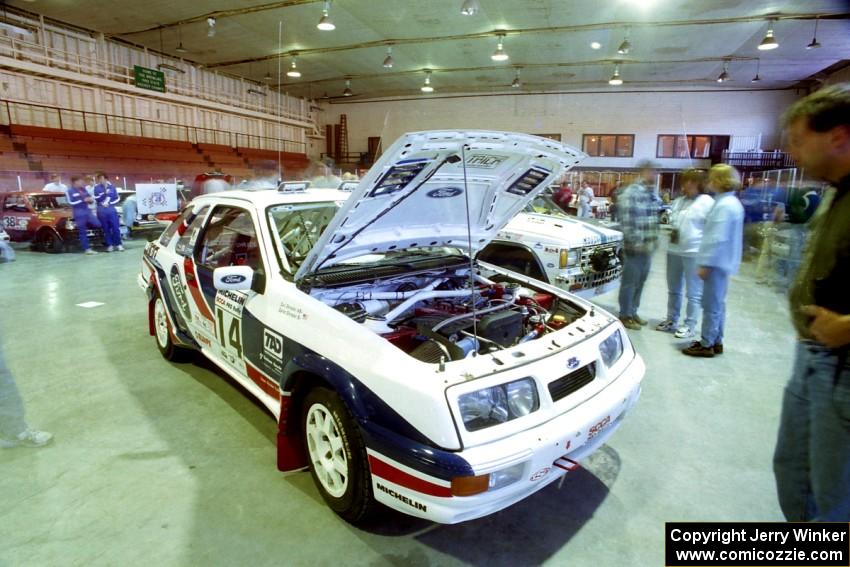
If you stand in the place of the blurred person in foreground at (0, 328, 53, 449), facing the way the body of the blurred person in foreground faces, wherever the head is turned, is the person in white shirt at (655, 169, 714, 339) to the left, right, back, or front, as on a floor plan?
front

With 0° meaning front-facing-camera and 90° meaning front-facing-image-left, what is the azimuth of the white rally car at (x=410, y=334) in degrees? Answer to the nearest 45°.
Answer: approximately 315°

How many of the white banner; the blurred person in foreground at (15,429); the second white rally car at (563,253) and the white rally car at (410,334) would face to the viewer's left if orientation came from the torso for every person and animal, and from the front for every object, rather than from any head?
0

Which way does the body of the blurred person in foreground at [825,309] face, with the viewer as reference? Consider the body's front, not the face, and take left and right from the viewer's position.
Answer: facing to the left of the viewer

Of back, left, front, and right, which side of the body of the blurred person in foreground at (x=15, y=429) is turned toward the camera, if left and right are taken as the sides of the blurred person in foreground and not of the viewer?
right

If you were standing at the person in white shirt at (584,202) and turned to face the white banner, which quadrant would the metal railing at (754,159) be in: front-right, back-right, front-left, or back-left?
back-right

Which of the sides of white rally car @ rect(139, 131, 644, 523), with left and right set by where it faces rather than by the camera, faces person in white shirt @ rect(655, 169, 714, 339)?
left

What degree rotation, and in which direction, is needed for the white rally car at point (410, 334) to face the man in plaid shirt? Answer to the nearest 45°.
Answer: approximately 90° to its left

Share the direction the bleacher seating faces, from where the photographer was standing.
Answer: facing the viewer and to the right of the viewer

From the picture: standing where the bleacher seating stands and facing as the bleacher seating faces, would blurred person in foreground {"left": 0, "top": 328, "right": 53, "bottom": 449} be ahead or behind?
ahead

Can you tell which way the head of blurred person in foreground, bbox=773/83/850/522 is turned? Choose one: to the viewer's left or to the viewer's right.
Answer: to the viewer's left

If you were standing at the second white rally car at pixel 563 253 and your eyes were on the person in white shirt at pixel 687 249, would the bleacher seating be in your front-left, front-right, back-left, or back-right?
back-left

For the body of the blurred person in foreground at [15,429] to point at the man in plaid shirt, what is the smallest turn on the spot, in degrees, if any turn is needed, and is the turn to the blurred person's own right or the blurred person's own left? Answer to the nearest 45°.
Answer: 0° — they already face them

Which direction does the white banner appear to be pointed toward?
toward the camera
